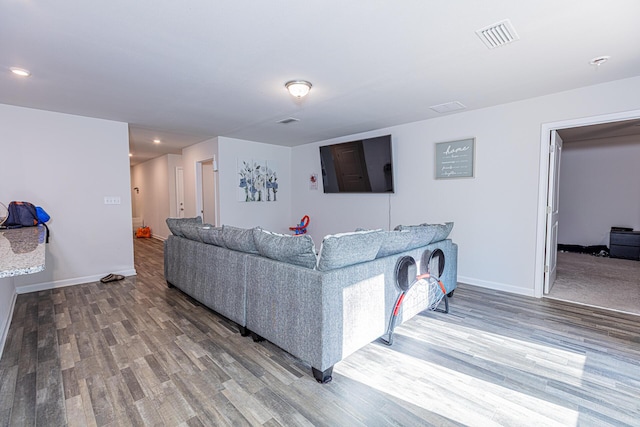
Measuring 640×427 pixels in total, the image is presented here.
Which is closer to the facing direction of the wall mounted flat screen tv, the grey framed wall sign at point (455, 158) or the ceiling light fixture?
the ceiling light fixture

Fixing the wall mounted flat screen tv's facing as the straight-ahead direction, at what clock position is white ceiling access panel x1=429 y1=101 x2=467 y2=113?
The white ceiling access panel is roughly at 9 o'clock from the wall mounted flat screen tv.

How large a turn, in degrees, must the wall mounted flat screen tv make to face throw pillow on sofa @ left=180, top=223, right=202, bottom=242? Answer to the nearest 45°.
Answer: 0° — it already faces it

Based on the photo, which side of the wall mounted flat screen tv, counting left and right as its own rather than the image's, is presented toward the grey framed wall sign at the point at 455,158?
left

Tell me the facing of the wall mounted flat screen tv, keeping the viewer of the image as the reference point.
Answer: facing the viewer and to the left of the viewer

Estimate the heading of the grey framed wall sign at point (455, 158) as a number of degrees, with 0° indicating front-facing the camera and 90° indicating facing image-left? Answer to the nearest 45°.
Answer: approximately 45°

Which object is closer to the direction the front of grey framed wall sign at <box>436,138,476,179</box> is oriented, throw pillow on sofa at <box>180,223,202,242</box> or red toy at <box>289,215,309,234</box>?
the throw pillow on sofa

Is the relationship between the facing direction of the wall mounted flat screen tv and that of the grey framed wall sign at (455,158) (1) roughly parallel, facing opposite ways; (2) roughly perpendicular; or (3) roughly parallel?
roughly parallel

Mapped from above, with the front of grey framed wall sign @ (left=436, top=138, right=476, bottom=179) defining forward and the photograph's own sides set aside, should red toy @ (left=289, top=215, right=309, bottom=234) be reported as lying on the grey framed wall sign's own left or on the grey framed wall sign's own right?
on the grey framed wall sign's own right

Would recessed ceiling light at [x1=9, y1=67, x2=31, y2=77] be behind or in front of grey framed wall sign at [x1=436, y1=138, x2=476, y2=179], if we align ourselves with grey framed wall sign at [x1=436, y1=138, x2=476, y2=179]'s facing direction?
in front
